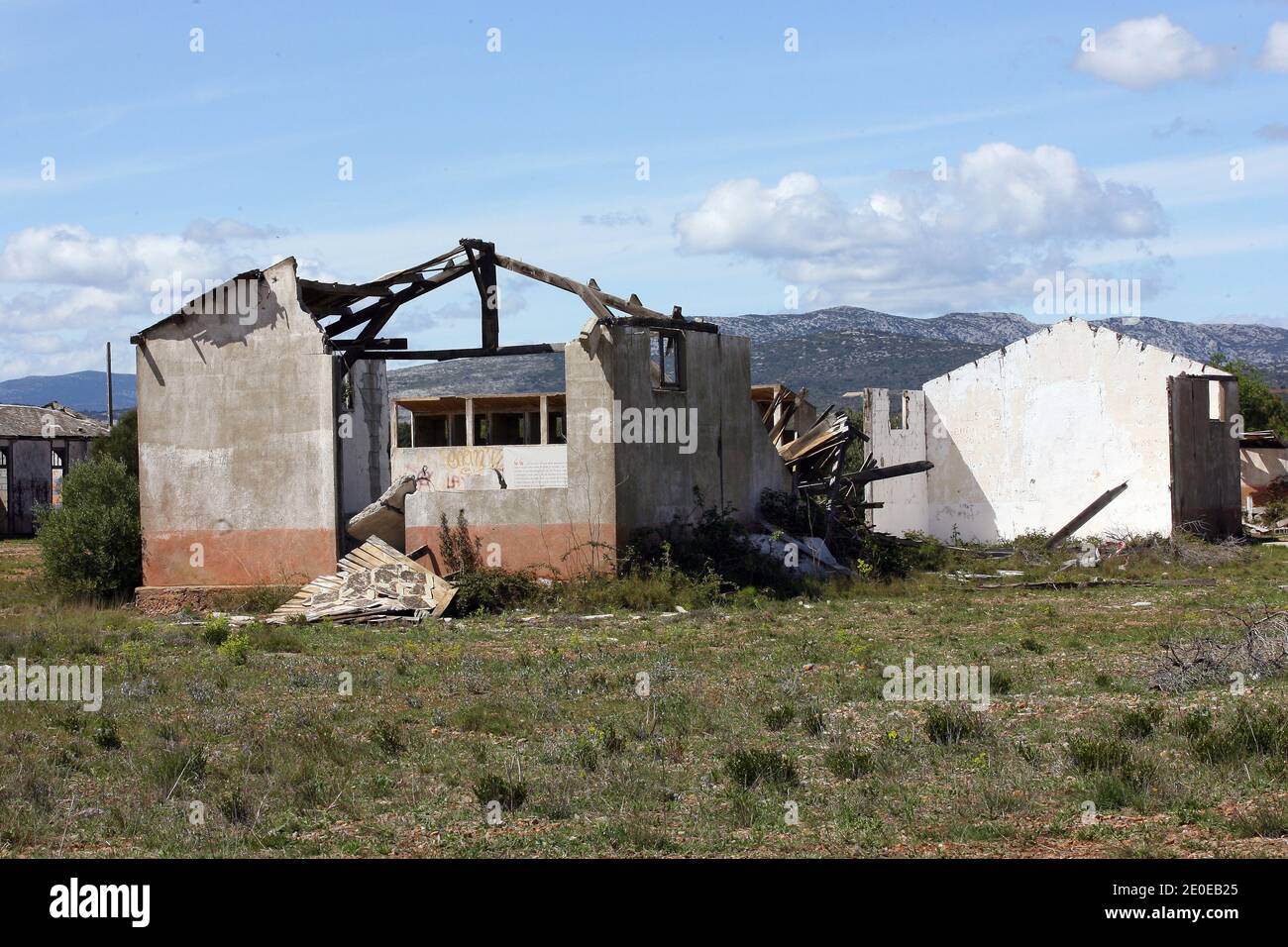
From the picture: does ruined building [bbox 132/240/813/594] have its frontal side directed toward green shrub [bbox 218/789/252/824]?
yes

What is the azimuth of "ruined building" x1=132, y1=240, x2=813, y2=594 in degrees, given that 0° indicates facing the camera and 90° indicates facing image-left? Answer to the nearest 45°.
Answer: approximately 0°

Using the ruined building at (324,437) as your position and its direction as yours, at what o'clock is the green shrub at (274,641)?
The green shrub is roughly at 12 o'clock from the ruined building.

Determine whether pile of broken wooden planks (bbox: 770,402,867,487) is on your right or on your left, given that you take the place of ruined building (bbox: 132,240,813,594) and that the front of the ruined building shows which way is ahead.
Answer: on your left

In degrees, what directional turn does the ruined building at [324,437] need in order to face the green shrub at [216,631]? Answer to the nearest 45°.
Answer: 0° — it already faces it

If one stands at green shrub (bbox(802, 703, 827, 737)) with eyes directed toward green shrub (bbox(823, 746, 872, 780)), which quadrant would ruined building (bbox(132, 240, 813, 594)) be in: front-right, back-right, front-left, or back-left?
back-right

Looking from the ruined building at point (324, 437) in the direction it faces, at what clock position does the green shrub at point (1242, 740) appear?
The green shrub is roughly at 11 o'clock from the ruined building.

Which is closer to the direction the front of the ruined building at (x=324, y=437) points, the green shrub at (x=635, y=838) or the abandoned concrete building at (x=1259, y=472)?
the green shrub
